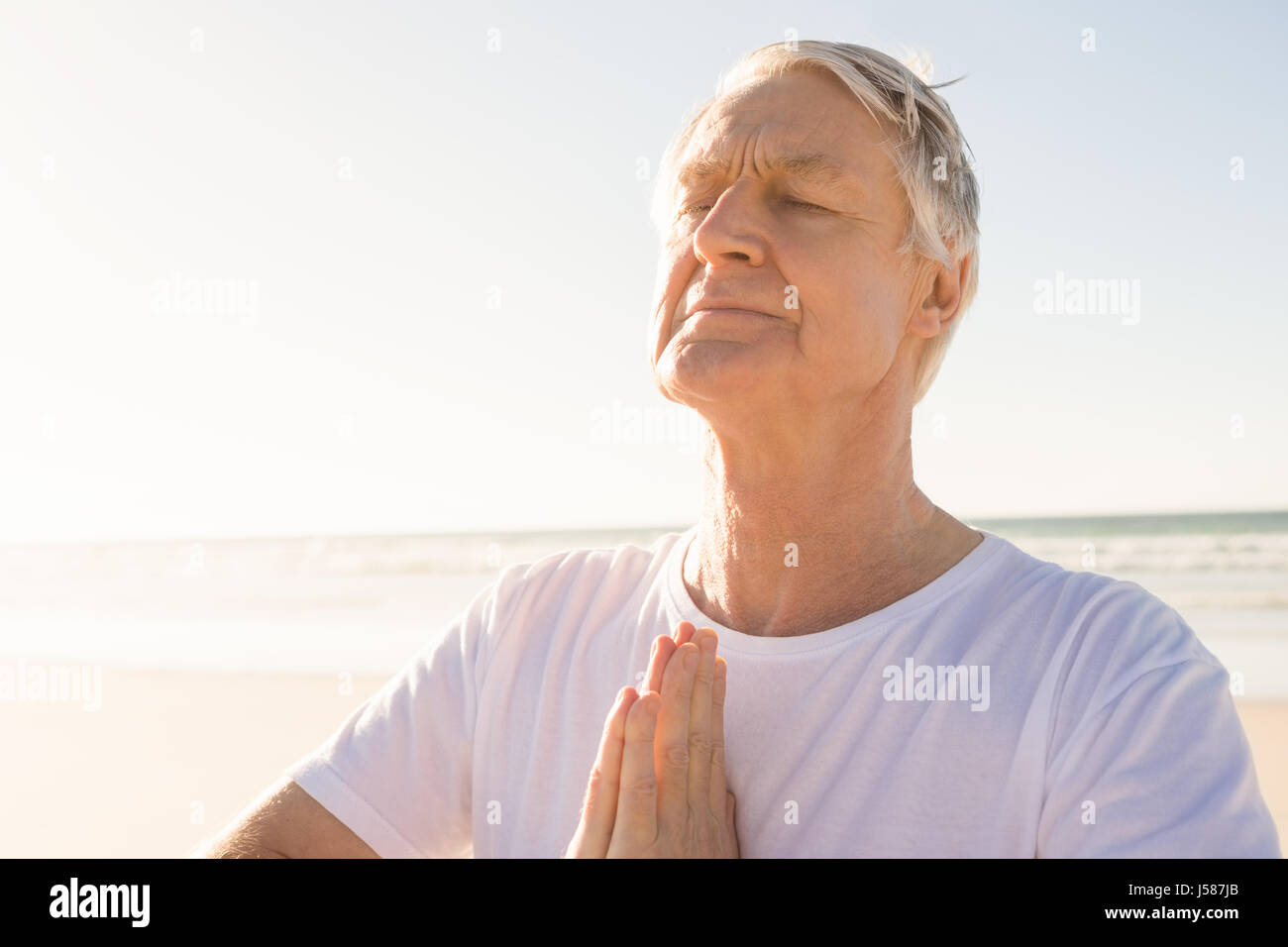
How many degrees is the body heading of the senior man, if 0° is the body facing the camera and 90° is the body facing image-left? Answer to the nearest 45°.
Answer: approximately 45°
